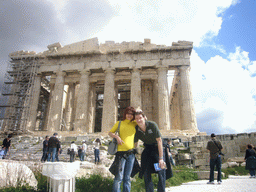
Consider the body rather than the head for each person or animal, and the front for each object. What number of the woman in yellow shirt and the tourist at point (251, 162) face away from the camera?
1

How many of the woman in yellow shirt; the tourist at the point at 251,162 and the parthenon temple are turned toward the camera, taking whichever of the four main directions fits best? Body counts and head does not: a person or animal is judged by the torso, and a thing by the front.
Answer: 2

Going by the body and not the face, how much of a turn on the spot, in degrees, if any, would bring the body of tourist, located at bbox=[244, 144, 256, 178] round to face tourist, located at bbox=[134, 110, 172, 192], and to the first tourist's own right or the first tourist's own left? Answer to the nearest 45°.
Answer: approximately 180°

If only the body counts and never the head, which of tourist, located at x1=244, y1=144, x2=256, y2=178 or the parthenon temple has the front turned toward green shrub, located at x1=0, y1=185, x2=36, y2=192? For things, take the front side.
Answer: the parthenon temple

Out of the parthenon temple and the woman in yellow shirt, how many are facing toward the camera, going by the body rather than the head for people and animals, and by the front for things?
2

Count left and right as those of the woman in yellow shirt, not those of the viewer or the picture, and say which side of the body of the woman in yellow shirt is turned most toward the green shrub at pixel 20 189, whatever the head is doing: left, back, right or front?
right

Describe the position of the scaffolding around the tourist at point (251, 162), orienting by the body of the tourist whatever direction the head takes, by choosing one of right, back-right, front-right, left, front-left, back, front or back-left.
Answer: left

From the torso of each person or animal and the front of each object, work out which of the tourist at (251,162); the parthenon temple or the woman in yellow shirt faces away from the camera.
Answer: the tourist

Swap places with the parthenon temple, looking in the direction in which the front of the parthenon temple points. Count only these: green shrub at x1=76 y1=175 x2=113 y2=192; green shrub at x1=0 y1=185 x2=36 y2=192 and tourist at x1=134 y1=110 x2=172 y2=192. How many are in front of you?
3

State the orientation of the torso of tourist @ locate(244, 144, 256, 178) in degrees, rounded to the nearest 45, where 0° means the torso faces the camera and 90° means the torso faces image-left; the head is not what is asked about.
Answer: approximately 180°

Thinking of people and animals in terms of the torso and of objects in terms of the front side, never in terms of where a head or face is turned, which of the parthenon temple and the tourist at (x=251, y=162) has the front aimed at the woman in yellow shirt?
the parthenon temple
